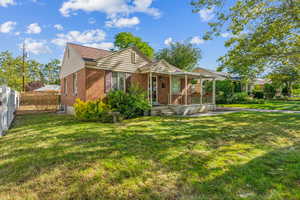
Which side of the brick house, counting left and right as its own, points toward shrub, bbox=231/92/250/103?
left

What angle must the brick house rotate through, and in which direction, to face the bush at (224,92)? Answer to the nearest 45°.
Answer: approximately 90° to its left

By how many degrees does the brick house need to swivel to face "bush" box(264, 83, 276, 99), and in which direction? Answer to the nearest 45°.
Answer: approximately 90° to its left

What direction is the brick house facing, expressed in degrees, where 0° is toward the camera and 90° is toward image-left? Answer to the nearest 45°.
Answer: approximately 315°

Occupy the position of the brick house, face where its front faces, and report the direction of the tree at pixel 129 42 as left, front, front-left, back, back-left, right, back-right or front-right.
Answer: back-left

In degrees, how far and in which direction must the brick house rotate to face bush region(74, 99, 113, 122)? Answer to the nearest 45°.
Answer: approximately 45° to its right

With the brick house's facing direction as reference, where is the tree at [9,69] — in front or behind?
behind
